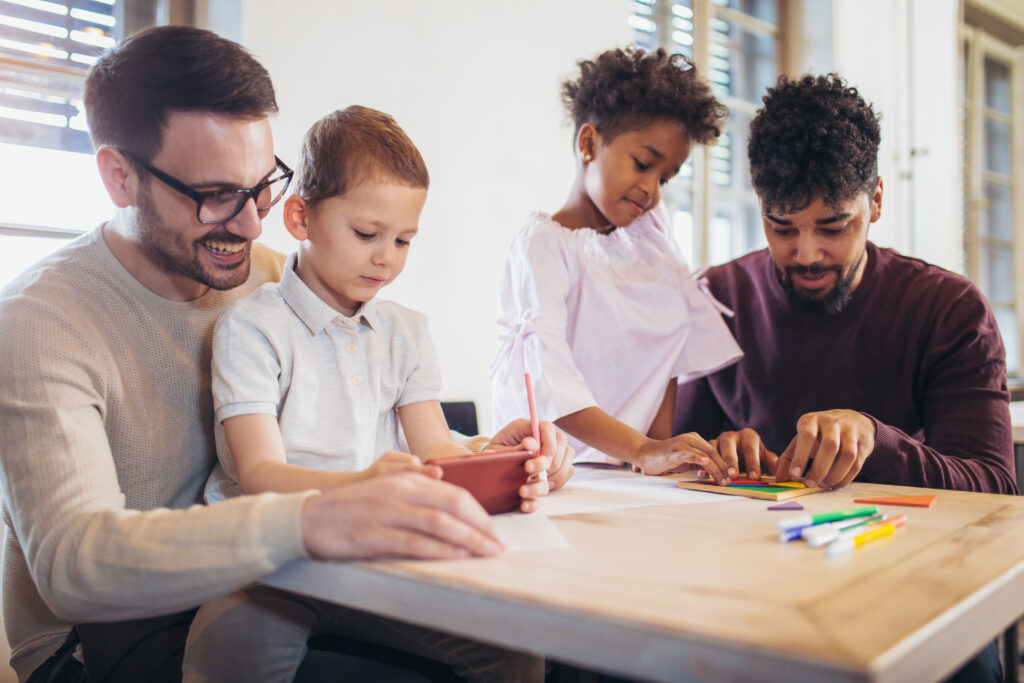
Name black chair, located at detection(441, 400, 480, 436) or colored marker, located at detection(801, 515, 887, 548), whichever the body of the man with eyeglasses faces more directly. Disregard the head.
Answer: the colored marker

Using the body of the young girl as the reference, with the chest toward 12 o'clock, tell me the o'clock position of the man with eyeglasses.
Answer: The man with eyeglasses is roughly at 3 o'clock from the young girl.

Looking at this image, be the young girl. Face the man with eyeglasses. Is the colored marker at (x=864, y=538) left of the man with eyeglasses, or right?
left

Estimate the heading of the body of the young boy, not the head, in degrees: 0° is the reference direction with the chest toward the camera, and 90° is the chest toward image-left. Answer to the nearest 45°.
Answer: approximately 315°

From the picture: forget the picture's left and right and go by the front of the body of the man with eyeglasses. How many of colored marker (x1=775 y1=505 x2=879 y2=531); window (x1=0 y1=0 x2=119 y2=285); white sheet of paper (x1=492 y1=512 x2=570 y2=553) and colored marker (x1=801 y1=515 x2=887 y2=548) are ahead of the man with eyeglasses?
3
